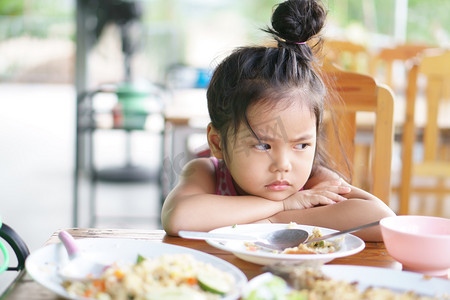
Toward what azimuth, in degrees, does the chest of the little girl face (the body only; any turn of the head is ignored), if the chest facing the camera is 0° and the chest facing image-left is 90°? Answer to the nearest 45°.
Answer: approximately 0°

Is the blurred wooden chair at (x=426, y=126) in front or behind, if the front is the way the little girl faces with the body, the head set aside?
behind

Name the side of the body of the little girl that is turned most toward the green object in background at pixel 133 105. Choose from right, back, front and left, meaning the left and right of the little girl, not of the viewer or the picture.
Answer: back
